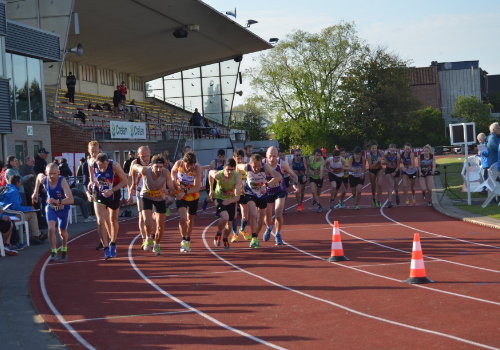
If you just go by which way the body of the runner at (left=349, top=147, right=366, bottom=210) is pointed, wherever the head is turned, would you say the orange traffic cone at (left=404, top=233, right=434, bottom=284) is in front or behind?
in front

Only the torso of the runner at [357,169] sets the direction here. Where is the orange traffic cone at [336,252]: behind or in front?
in front

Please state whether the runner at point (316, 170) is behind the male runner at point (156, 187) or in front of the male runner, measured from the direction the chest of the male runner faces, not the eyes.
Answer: behind

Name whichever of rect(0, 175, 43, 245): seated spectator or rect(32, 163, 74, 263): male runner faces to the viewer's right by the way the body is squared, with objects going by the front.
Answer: the seated spectator

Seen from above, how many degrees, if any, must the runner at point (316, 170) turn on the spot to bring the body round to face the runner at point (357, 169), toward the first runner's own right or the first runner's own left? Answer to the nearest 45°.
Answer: approximately 90° to the first runner's own left

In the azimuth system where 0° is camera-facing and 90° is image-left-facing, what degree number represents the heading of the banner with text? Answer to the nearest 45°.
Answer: approximately 315°

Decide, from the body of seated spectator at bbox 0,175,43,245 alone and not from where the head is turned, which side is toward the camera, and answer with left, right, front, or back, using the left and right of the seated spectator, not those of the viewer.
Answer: right

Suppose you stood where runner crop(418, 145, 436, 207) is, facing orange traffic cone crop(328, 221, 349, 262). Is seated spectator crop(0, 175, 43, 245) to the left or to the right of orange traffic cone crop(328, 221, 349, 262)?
right
